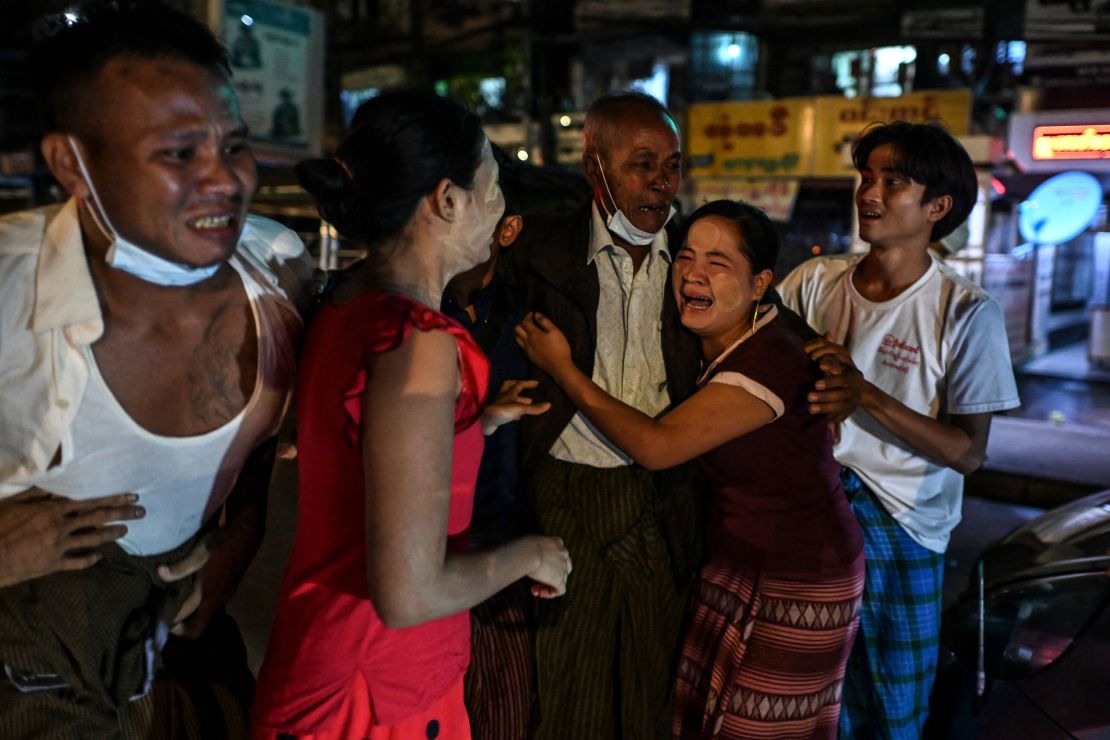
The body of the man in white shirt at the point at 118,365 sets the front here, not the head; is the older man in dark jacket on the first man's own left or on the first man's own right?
on the first man's own left

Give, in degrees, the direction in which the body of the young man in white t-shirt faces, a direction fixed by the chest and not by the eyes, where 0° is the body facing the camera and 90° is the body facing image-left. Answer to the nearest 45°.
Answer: approximately 45°

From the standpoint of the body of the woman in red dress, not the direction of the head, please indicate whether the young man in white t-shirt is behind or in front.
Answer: in front

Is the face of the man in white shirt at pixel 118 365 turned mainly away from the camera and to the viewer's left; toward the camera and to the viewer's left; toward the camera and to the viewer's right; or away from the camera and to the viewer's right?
toward the camera and to the viewer's right

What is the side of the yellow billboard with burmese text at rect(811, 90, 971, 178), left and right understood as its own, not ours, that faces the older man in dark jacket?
front

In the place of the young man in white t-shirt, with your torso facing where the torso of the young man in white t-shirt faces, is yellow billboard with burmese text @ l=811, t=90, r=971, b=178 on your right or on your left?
on your right

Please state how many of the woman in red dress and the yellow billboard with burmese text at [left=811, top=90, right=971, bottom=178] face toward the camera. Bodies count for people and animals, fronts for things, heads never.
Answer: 1

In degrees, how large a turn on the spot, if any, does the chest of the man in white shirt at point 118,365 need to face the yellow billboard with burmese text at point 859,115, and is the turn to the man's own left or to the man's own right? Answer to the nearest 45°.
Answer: approximately 90° to the man's own left

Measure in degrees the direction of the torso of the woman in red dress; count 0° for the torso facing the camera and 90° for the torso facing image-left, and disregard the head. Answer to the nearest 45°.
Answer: approximately 225°

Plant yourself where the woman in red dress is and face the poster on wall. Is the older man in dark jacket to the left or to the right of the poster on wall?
right

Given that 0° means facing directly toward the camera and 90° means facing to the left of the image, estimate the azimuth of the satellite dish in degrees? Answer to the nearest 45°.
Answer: approximately 45°

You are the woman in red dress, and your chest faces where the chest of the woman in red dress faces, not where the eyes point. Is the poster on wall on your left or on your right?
on your left
